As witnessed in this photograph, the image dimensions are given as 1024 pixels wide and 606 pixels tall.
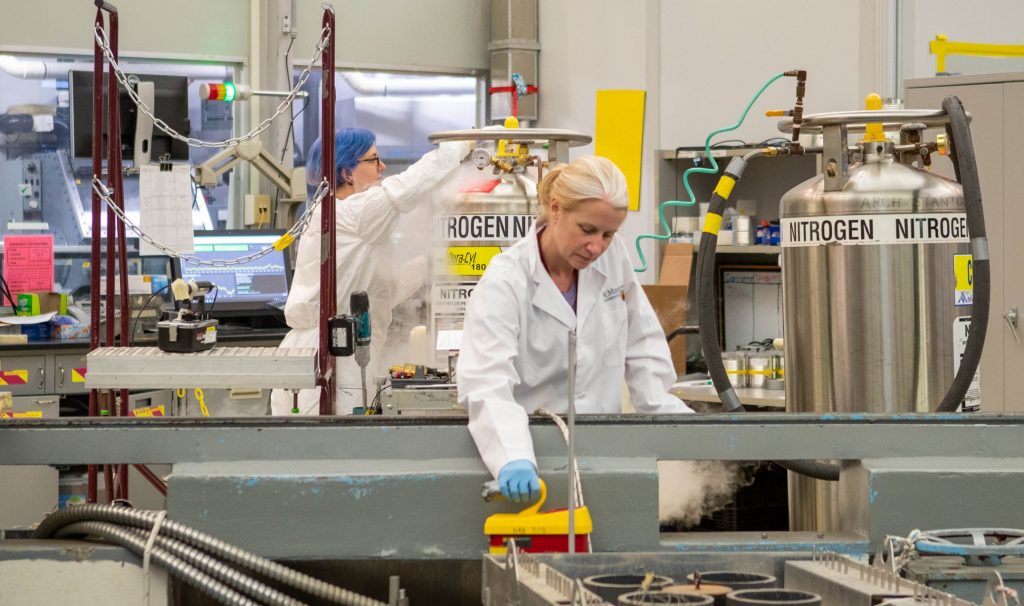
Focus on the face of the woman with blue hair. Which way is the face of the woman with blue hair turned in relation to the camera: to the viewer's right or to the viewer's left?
to the viewer's right

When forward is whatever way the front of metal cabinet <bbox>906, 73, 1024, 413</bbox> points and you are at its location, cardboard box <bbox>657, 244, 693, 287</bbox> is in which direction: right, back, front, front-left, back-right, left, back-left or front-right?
back-right

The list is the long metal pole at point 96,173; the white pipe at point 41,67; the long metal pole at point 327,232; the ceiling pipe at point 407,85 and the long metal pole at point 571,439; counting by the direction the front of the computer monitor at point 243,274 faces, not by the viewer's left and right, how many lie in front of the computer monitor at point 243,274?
3

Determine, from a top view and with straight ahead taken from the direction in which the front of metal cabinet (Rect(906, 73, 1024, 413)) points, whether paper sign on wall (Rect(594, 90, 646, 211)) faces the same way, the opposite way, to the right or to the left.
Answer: the same way

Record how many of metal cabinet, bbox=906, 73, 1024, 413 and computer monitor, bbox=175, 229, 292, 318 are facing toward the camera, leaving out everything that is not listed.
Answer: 2

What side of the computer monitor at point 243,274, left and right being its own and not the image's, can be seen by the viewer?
front

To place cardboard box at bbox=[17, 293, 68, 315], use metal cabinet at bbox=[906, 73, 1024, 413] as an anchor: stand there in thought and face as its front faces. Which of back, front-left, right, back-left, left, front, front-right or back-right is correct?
right

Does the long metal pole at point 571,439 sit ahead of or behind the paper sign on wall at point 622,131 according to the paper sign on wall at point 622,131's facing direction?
ahead

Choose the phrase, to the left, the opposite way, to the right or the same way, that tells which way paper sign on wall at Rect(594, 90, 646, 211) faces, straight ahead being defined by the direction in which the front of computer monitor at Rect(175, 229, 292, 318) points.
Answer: the same way

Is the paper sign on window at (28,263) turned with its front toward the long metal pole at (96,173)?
yes

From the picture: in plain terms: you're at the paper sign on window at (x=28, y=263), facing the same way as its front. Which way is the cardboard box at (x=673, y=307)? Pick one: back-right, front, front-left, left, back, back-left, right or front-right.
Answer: front-left

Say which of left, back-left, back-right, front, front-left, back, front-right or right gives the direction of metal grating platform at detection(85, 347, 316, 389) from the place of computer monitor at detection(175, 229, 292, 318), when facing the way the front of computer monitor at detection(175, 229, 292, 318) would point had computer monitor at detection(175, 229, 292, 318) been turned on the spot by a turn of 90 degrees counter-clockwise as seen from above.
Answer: right

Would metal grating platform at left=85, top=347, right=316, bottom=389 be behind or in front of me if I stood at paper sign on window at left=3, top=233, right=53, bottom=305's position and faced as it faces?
in front

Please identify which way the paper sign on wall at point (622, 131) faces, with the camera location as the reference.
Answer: facing the viewer

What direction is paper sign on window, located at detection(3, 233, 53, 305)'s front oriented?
toward the camera
